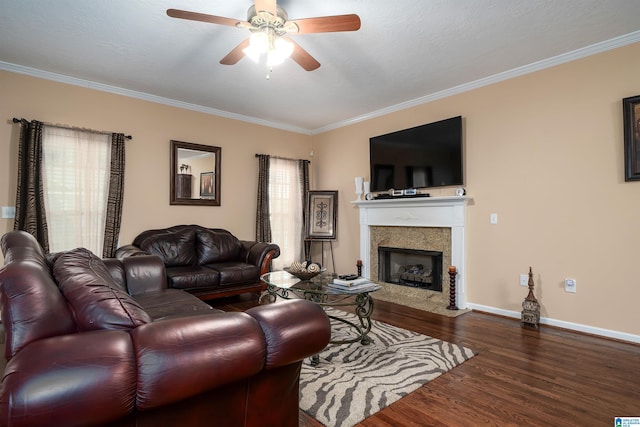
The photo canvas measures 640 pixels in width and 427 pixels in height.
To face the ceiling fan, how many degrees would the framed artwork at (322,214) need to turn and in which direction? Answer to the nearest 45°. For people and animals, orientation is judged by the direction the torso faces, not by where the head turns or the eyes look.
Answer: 0° — it already faces it

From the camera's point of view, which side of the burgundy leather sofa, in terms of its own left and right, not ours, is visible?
right

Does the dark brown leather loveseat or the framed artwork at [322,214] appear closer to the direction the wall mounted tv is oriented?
the dark brown leather loveseat

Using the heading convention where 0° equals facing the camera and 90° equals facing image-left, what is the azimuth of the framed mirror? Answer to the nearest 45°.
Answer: approximately 315°

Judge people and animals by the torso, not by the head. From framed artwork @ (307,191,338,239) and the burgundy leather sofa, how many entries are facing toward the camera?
1

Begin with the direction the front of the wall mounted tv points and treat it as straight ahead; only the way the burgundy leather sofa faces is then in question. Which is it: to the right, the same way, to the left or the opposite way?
the opposite way

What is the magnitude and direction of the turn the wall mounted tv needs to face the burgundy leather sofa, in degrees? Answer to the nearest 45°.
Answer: approximately 45° to its left

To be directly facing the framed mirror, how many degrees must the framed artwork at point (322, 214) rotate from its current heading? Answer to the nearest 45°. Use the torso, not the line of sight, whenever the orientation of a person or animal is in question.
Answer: approximately 45° to its right

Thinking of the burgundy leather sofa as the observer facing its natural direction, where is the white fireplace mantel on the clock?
The white fireplace mantel is roughly at 11 o'clock from the burgundy leather sofa.

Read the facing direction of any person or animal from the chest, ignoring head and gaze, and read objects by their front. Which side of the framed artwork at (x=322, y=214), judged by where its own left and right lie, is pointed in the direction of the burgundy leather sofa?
front

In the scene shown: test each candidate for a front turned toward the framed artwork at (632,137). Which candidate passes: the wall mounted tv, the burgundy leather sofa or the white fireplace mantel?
the burgundy leather sofa

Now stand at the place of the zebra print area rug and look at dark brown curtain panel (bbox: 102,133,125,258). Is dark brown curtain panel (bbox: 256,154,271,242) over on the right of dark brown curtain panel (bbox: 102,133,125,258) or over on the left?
right

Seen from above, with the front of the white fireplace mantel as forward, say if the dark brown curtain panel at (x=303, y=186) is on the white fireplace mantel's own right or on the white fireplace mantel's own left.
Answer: on the white fireplace mantel's own right

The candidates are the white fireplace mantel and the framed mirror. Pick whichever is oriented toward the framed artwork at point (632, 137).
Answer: the framed mirror

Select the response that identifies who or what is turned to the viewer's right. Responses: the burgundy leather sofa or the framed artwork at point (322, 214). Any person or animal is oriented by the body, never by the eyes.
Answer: the burgundy leather sofa

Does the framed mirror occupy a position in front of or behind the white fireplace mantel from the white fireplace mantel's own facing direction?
in front
